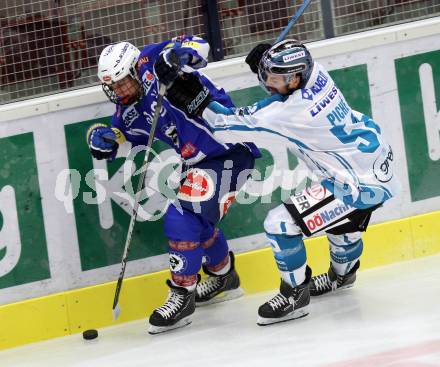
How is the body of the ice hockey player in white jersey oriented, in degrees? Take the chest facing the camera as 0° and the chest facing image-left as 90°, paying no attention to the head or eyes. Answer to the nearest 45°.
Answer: approximately 90°

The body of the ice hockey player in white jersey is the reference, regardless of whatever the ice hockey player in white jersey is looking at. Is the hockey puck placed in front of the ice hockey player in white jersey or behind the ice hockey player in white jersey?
in front

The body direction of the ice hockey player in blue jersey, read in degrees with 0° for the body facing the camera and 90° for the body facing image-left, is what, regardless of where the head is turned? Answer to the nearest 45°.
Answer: approximately 45°
